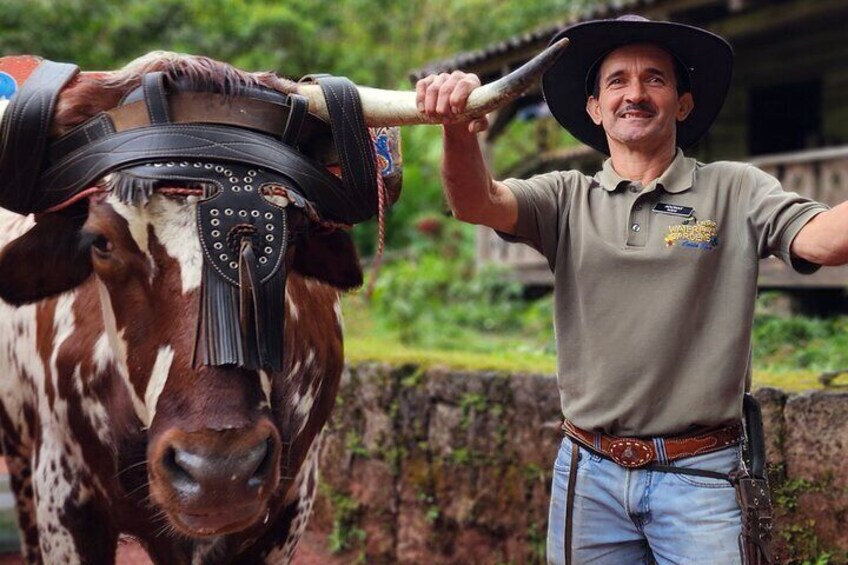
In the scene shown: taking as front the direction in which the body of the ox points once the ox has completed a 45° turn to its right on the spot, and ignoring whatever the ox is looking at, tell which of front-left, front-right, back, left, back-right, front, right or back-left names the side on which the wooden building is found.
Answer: back

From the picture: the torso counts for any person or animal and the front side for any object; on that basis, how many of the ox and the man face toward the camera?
2

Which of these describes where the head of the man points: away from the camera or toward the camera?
toward the camera

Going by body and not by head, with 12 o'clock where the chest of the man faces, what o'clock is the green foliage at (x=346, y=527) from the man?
The green foliage is roughly at 5 o'clock from the man.

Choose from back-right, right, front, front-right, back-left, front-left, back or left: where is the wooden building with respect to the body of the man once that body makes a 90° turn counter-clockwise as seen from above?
left

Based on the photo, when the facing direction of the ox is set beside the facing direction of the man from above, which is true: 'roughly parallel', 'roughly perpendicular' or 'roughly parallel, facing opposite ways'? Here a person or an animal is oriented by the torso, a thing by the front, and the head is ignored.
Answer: roughly parallel

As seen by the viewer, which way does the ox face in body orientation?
toward the camera

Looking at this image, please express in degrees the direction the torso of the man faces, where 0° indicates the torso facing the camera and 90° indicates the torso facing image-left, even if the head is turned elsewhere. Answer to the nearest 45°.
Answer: approximately 0°

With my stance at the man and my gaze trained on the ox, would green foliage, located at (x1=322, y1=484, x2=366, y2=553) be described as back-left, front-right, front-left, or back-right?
front-right

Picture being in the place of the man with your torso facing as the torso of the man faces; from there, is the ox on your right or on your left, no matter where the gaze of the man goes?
on your right

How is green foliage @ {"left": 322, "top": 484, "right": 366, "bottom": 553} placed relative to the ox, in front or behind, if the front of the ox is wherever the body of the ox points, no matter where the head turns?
behind
